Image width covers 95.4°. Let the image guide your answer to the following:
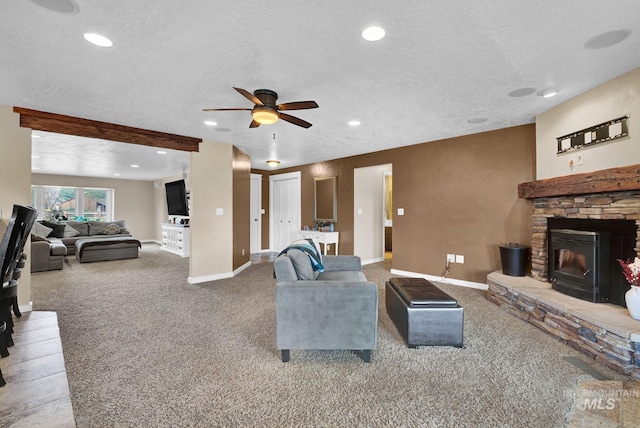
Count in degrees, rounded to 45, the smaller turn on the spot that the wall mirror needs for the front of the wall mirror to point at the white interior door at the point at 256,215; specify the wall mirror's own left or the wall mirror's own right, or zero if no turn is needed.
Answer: approximately 90° to the wall mirror's own right

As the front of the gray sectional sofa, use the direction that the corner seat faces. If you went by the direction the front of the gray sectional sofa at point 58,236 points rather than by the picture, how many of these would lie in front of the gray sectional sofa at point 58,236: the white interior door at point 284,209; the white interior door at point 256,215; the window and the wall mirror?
3

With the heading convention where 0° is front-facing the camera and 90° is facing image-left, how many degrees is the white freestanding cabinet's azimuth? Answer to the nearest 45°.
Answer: approximately 45°

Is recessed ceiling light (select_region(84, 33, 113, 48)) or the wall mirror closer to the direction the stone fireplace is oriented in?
the recessed ceiling light
